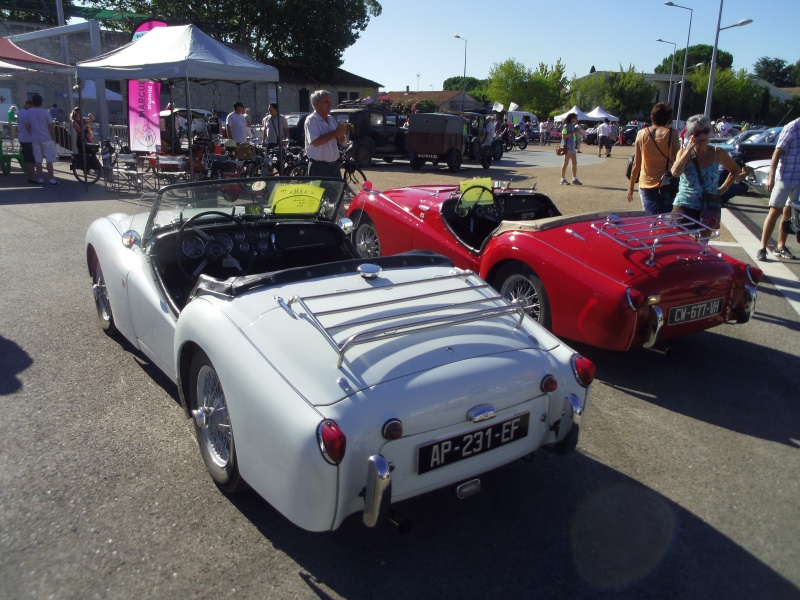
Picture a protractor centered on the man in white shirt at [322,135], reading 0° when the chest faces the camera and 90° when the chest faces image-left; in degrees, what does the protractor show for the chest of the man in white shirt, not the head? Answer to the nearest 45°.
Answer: approximately 315°

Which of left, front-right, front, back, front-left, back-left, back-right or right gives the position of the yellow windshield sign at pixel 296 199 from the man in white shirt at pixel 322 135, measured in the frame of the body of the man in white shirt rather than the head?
front-right

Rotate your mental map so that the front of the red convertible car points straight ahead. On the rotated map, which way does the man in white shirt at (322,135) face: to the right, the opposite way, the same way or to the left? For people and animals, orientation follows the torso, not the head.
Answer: the opposite way

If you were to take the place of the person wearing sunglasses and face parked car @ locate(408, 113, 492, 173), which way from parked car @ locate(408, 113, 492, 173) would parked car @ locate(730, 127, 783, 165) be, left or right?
right

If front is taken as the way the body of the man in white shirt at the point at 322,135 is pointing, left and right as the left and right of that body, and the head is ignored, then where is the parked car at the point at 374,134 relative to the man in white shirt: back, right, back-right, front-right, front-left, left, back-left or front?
back-left

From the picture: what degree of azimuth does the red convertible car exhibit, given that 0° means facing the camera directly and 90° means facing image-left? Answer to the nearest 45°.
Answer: approximately 135°

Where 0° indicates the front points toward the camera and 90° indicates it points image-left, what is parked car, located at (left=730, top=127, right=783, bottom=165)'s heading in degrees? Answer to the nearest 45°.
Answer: approximately 45°

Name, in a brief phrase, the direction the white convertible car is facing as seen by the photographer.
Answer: facing away from the viewer and to the left of the viewer

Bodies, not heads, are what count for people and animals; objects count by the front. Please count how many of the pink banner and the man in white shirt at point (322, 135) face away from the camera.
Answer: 0

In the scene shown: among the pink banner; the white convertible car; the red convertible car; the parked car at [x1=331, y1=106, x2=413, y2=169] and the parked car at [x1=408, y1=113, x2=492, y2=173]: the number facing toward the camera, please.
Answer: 1
